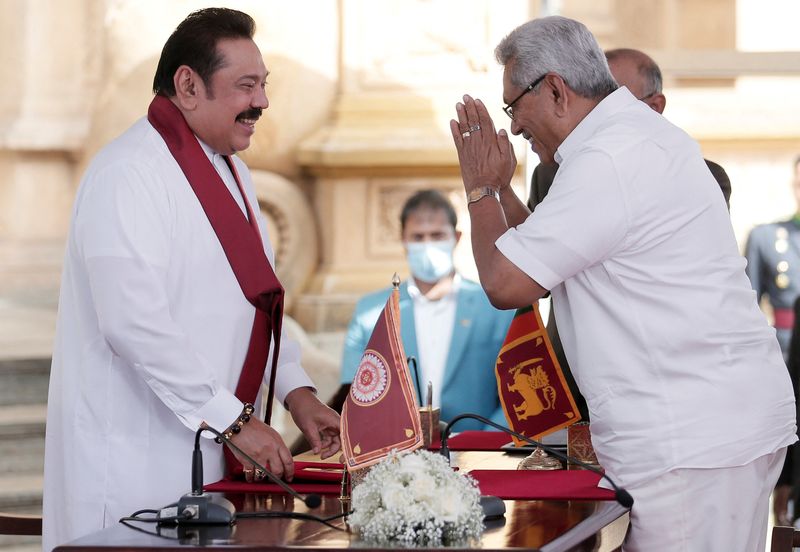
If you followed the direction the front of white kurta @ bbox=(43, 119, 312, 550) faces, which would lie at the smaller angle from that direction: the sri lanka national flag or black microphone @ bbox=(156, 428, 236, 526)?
the sri lanka national flag

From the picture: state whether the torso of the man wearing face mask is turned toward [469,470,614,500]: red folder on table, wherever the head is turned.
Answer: yes

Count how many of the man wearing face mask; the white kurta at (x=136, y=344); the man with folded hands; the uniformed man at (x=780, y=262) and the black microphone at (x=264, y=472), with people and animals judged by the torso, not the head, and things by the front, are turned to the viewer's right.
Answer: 2

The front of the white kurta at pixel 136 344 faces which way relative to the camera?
to the viewer's right

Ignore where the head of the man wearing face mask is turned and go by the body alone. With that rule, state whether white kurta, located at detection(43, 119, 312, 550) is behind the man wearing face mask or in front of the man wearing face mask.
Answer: in front

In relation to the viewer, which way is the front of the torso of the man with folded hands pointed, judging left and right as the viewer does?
facing to the left of the viewer

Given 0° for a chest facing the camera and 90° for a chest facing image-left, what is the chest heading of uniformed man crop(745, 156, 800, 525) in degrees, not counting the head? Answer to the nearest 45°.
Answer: approximately 0°

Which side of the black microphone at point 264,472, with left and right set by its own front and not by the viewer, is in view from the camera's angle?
right

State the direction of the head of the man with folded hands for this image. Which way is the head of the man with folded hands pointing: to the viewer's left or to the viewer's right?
to the viewer's left

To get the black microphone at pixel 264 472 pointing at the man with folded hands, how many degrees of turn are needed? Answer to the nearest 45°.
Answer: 0° — it already faces them

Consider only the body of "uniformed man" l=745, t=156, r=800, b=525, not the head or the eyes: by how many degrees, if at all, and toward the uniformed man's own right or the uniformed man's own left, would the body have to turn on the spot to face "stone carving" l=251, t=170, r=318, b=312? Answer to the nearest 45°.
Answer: approximately 90° to the uniformed man's own right

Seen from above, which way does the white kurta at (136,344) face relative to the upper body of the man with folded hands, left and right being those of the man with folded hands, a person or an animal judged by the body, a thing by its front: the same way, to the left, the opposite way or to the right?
the opposite way

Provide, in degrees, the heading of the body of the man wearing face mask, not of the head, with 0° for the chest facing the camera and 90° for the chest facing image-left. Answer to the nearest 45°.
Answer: approximately 0°

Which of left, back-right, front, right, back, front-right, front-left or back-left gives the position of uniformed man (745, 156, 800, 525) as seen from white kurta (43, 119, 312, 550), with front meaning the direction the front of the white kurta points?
front-left
